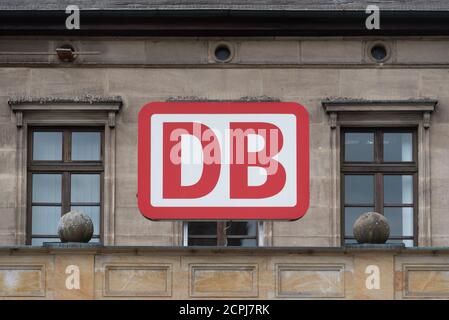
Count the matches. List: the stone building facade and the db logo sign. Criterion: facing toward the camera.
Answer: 2

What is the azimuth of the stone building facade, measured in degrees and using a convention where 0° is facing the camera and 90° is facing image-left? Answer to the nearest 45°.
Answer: approximately 0°

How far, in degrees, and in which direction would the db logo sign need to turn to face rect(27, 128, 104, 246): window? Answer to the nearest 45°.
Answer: approximately 135° to its right
